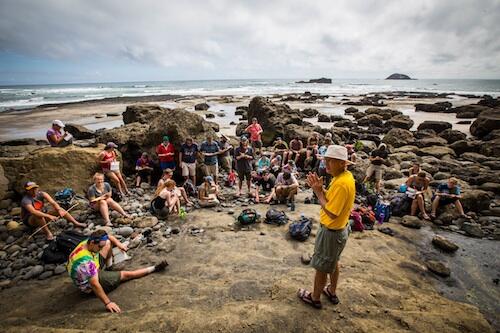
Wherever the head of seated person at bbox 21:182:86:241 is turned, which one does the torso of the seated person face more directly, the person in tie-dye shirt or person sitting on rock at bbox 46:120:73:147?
the person in tie-dye shirt

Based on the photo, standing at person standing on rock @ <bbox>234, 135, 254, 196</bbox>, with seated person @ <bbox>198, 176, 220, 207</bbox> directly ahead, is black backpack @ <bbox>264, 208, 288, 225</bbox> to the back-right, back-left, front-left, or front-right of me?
front-left

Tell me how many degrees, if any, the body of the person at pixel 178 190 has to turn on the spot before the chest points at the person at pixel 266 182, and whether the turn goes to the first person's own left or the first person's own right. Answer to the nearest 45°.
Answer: approximately 45° to the first person's own left

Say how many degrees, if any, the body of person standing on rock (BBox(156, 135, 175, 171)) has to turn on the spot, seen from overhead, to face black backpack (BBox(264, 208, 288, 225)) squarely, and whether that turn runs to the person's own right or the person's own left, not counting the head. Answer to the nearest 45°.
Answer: approximately 45° to the person's own left

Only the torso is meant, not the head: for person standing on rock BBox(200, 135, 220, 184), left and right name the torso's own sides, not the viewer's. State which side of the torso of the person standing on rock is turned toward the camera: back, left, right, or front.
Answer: front

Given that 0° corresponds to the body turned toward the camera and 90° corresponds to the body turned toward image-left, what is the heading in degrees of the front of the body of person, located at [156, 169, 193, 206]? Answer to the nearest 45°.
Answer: approximately 315°

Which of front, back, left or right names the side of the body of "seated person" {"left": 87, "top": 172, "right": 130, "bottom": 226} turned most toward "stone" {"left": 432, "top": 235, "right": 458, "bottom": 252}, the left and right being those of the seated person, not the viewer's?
front

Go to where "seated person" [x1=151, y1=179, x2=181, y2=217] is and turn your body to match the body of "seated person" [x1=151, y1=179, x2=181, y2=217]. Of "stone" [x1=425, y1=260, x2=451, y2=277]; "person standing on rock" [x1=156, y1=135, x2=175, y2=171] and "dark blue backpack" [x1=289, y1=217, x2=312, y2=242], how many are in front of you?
2

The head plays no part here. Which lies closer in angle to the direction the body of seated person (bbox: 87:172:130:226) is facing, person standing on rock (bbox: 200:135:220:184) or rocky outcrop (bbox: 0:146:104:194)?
the person standing on rock

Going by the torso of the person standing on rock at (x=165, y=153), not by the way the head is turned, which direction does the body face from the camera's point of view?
toward the camera

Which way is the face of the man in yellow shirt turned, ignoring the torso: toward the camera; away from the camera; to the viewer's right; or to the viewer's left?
to the viewer's left

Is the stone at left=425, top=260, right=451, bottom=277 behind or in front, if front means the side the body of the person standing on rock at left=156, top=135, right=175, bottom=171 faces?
in front

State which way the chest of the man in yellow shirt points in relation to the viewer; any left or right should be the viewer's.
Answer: facing to the left of the viewer

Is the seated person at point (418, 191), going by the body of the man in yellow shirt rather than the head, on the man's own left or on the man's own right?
on the man's own right

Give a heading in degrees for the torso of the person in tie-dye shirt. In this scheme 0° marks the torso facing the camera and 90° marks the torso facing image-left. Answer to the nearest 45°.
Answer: approximately 270°

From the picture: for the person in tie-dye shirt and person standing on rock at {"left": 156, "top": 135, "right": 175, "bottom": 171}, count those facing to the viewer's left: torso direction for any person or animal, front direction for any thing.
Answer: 0

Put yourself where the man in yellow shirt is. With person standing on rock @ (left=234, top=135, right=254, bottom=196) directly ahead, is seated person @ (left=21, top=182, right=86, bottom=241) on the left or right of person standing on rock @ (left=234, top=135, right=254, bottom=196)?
left

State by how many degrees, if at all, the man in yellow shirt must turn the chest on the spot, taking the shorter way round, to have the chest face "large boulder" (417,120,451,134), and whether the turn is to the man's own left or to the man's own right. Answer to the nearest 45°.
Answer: approximately 90° to the man's own right
